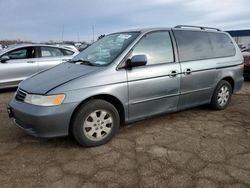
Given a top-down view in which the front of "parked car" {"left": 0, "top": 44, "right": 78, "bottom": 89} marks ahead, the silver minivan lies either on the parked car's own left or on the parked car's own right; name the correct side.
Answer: on the parked car's own left

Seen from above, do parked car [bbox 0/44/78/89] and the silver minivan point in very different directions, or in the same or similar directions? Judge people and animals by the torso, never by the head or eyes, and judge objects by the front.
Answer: same or similar directions

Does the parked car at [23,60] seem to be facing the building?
no

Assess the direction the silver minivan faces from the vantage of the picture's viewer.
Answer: facing the viewer and to the left of the viewer

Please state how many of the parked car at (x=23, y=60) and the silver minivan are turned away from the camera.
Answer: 0

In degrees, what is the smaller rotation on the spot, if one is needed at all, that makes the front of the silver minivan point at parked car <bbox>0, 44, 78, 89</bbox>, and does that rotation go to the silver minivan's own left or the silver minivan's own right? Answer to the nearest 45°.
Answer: approximately 90° to the silver minivan's own right

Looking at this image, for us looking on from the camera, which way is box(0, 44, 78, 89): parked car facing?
facing to the left of the viewer

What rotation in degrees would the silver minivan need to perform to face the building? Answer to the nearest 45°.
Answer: approximately 180°

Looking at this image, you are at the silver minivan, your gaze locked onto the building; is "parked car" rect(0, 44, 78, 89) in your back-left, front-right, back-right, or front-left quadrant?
front-left
